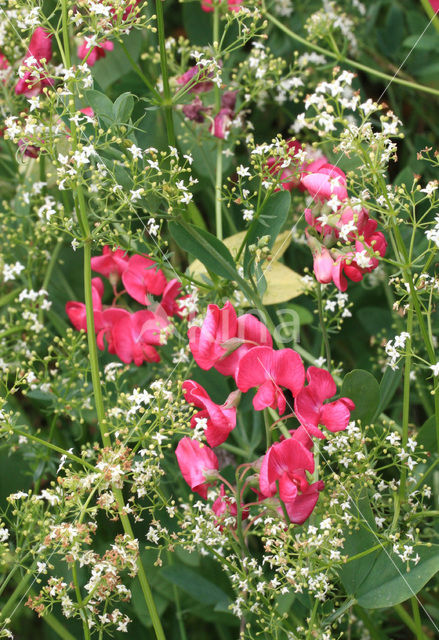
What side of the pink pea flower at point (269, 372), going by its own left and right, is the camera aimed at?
front

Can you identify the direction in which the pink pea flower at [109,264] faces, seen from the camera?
facing the viewer

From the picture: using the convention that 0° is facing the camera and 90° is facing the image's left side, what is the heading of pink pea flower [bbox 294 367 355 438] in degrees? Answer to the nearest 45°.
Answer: approximately 315°
